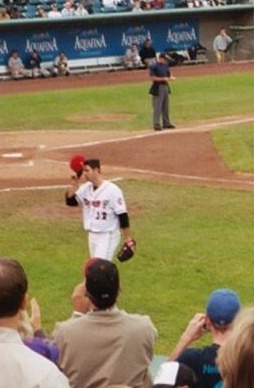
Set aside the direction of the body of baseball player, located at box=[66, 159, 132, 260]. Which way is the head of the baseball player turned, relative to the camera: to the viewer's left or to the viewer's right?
to the viewer's left

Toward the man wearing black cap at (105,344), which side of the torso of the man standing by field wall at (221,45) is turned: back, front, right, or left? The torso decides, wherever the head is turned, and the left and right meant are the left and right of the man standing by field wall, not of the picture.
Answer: front

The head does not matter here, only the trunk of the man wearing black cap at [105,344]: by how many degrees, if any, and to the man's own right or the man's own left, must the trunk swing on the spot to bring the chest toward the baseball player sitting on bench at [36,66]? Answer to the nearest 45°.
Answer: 0° — they already face them

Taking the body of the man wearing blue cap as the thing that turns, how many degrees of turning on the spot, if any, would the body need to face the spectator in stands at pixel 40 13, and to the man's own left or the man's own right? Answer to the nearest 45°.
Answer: approximately 45° to the man's own right

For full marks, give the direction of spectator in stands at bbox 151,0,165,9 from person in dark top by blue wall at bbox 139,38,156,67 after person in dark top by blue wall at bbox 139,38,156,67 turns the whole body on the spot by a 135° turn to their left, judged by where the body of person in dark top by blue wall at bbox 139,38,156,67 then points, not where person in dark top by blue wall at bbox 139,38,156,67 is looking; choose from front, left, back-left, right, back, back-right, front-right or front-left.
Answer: front-left

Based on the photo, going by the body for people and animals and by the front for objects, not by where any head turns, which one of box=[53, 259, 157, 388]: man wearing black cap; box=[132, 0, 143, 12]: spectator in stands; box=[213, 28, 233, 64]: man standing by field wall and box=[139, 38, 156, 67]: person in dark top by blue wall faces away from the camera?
the man wearing black cap

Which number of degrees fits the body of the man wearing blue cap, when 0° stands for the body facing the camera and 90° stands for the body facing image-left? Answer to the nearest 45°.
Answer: approximately 135°

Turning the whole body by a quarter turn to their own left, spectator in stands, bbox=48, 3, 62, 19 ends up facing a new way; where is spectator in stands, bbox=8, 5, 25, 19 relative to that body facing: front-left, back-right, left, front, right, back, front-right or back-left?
back

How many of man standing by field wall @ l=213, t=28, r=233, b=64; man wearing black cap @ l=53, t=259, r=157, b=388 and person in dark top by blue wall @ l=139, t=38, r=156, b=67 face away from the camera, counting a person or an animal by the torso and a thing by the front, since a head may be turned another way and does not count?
1

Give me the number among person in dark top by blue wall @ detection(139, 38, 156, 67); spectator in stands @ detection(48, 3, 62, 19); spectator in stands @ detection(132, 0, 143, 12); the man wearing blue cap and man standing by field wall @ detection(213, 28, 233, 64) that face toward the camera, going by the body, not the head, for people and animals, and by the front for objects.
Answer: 4

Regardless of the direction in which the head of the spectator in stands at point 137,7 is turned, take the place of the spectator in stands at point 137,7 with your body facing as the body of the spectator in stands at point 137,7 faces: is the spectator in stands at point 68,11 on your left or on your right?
on your right

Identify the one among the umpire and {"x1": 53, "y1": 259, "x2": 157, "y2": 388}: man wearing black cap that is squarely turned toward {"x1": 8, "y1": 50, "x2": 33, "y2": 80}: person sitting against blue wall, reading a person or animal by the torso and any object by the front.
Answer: the man wearing black cap

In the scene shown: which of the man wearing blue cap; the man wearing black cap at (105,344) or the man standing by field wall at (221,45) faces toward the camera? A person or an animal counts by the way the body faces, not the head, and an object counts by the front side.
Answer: the man standing by field wall

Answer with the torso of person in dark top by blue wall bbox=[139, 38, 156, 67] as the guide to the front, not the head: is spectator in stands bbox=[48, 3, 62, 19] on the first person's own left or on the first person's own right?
on the first person's own right

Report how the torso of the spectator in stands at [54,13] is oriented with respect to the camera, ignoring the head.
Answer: toward the camera

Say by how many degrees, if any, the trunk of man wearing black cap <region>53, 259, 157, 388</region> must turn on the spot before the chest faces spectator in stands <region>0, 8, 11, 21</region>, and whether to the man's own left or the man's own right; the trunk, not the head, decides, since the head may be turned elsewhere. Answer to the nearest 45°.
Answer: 0° — they already face them

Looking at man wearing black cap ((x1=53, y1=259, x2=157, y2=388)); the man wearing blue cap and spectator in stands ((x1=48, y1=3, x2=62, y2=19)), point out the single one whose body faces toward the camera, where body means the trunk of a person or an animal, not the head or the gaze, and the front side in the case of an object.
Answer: the spectator in stands

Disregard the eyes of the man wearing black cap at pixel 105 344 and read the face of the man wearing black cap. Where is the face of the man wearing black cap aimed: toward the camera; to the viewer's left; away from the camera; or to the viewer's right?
away from the camera

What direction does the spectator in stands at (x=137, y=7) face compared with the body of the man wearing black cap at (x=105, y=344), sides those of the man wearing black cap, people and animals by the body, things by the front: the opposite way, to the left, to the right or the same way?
the opposite way

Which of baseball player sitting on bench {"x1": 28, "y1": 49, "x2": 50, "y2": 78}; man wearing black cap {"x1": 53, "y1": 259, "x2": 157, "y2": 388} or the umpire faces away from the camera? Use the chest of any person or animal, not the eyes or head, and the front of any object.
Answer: the man wearing black cap

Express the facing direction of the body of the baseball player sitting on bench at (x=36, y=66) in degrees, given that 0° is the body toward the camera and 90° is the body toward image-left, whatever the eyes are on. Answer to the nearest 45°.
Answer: approximately 315°
